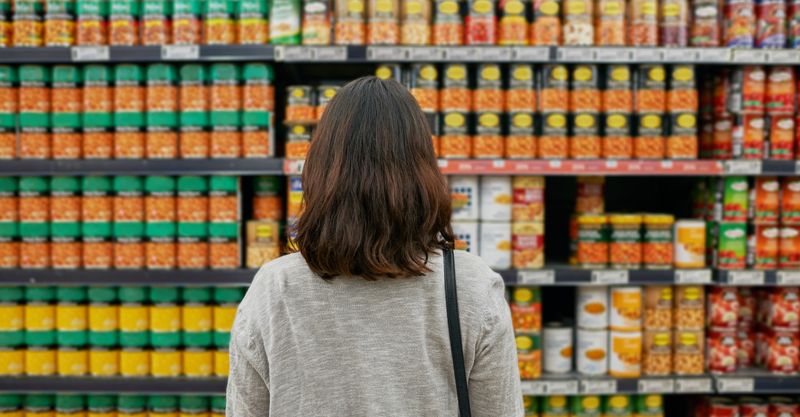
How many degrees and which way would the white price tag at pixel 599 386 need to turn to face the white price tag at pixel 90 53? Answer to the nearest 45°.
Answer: approximately 90° to its right

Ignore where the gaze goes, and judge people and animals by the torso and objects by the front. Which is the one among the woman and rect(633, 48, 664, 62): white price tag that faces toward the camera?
the white price tag

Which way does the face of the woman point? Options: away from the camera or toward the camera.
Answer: away from the camera

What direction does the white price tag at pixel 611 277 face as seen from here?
toward the camera

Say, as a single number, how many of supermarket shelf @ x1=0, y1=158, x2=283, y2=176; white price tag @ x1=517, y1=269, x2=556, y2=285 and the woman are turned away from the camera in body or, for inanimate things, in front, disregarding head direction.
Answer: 1

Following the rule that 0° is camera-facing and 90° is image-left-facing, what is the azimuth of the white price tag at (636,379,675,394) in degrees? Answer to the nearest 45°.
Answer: approximately 0°

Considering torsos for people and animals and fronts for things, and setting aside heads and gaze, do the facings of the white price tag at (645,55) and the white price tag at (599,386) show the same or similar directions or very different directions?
same or similar directions

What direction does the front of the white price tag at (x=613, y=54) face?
toward the camera

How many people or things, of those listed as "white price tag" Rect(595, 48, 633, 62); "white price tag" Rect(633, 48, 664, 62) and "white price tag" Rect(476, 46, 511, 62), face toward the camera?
3

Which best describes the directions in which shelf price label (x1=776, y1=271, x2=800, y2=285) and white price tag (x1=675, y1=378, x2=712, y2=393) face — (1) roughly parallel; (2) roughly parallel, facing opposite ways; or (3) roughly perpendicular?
roughly parallel

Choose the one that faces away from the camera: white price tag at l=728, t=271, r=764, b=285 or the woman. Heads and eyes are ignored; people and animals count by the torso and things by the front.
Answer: the woman

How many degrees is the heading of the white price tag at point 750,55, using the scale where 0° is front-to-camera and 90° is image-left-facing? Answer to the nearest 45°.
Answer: approximately 0°

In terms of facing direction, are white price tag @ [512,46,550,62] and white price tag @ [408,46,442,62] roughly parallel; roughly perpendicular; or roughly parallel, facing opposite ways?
roughly parallel

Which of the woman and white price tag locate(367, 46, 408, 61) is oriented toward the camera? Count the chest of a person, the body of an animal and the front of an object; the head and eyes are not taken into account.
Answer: the white price tag
